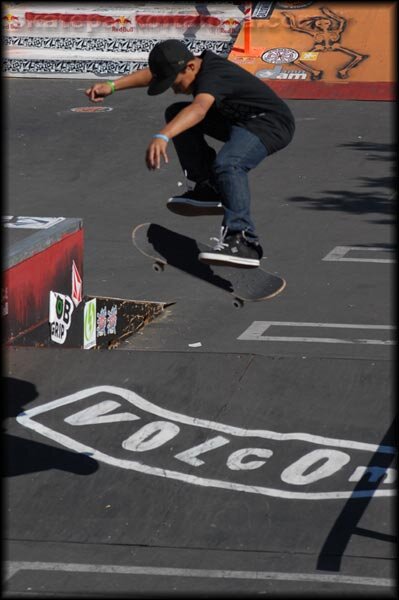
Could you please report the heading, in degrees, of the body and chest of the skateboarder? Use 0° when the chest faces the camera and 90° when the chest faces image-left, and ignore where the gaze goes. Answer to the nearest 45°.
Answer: approximately 90°
